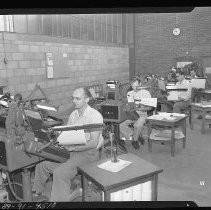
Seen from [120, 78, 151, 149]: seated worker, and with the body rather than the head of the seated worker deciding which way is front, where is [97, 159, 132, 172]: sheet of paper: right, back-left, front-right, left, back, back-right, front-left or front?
front-left

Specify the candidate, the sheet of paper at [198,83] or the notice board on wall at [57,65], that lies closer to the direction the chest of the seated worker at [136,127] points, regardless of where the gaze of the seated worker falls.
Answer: the notice board on wall

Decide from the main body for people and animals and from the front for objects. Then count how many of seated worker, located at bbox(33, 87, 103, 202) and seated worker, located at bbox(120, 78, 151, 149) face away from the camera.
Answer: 0

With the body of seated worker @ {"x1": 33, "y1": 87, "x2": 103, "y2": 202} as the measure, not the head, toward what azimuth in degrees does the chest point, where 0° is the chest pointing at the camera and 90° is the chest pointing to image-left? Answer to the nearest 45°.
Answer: approximately 45°

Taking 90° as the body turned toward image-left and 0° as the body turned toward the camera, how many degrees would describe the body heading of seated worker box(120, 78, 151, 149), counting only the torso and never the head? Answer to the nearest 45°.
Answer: approximately 45°

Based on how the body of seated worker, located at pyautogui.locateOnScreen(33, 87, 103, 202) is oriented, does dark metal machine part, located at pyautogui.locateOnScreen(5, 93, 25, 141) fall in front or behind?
in front

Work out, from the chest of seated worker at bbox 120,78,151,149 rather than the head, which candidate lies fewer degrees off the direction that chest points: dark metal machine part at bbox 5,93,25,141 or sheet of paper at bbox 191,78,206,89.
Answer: the dark metal machine part

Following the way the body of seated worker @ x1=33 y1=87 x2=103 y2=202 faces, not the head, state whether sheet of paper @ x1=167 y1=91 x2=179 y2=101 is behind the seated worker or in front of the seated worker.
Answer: behind
